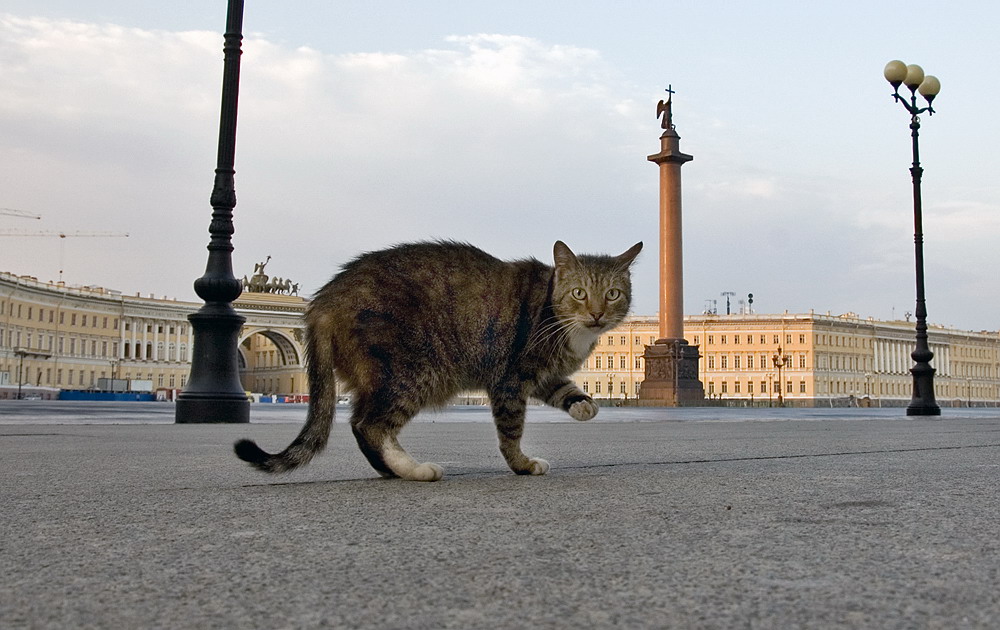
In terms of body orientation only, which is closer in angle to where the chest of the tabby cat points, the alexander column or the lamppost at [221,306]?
the alexander column

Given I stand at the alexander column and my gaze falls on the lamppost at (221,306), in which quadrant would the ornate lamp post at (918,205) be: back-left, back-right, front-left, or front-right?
front-left

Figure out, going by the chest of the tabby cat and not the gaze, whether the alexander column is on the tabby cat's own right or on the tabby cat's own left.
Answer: on the tabby cat's own left

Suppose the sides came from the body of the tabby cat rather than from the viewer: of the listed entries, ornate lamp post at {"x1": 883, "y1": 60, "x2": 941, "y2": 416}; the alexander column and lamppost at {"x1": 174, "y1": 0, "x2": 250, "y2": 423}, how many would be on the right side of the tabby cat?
0

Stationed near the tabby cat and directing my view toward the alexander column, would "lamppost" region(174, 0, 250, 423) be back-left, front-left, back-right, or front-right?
front-left

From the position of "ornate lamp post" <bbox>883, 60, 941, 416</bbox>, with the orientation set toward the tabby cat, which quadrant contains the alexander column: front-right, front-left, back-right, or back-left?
back-right

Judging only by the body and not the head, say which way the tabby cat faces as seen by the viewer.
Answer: to the viewer's right

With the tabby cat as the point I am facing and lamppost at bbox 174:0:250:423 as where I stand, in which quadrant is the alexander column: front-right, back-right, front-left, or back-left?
back-left

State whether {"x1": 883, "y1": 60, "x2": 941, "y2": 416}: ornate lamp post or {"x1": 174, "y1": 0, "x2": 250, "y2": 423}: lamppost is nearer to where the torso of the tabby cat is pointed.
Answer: the ornate lamp post

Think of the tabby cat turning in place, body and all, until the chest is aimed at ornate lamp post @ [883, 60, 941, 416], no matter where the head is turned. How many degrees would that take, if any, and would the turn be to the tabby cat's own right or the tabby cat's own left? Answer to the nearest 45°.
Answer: approximately 45° to the tabby cat's own left

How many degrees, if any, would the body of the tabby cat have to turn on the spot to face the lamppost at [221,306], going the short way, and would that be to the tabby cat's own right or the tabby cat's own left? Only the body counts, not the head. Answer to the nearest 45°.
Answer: approximately 90° to the tabby cat's own left
